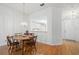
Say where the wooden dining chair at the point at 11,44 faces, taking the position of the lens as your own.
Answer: facing away from the viewer and to the right of the viewer
